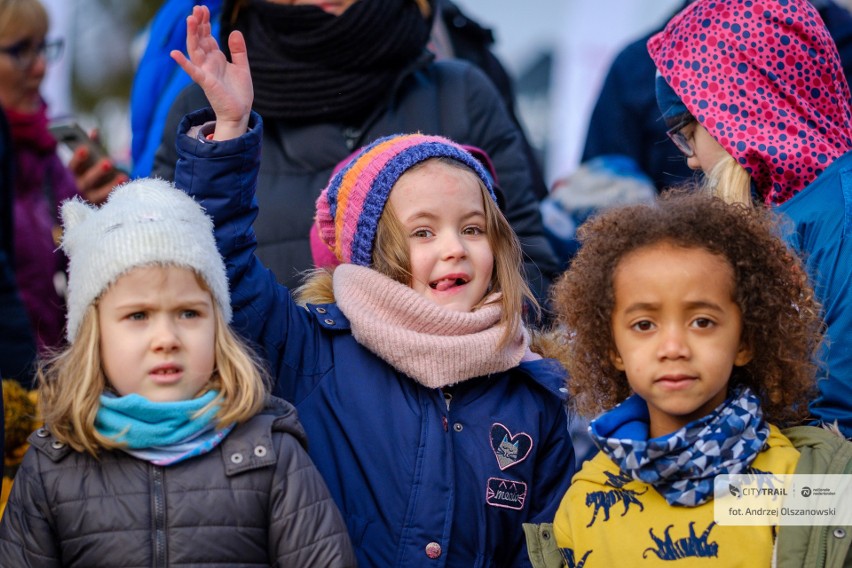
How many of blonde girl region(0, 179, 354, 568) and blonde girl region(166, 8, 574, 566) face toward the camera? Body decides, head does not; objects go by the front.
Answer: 2

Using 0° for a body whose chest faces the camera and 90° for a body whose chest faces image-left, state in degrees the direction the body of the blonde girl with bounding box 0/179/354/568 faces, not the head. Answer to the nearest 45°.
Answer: approximately 0°

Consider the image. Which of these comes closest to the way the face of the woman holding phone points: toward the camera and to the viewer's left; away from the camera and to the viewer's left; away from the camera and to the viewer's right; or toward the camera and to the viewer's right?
toward the camera and to the viewer's right

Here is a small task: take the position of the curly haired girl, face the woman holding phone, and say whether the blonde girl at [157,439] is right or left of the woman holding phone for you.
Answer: left

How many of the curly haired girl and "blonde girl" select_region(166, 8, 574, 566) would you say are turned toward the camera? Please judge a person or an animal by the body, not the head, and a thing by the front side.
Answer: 2

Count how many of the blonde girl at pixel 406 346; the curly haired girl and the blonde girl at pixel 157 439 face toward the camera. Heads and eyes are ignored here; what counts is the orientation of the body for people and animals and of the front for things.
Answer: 3

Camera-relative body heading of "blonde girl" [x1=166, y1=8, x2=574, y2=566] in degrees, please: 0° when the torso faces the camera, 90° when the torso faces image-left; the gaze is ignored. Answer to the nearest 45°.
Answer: approximately 0°

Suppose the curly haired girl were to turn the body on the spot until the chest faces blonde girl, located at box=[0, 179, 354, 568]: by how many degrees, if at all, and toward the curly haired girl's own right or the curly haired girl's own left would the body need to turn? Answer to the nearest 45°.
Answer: approximately 90° to the curly haired girl's own right

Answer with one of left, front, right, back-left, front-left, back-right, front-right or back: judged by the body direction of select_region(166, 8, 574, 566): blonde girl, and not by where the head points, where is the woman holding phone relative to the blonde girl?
back-right

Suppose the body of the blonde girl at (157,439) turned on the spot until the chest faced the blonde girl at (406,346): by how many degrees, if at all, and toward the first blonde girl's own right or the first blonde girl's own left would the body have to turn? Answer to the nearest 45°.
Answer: approximately 135° to the first blonde girl's own left

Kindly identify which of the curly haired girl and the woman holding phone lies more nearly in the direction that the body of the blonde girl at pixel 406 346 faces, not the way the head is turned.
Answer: the curly haired girl
